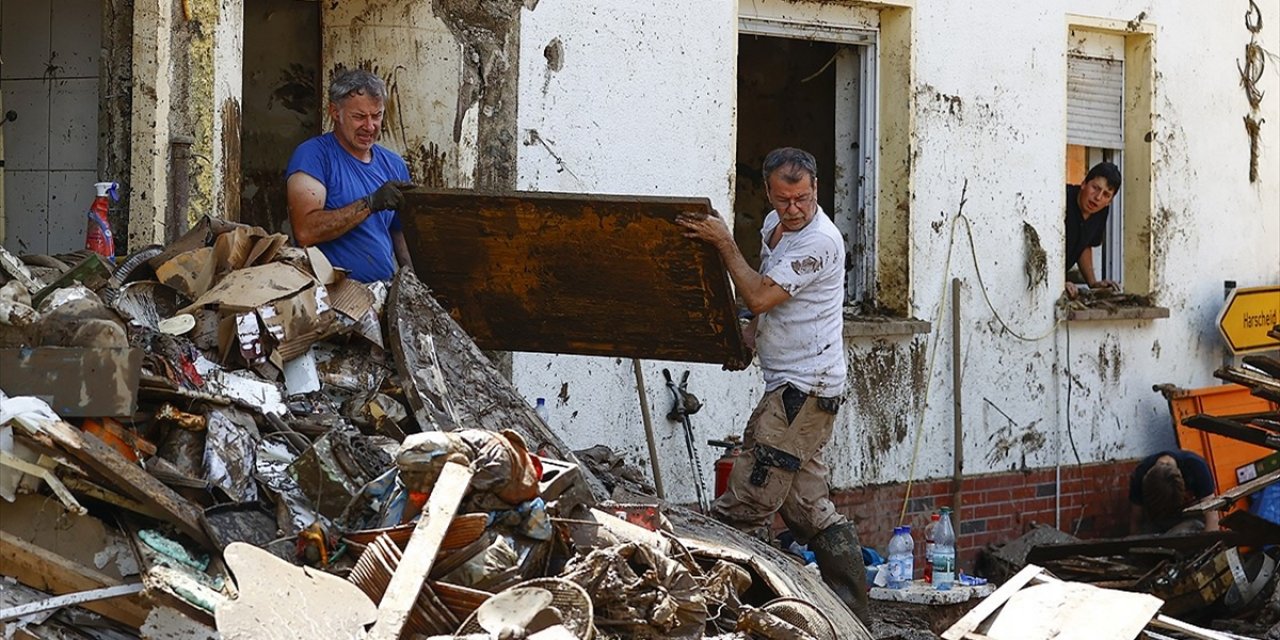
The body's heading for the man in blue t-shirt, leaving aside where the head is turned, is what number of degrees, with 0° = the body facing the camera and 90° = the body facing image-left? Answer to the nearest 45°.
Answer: approximately 315°

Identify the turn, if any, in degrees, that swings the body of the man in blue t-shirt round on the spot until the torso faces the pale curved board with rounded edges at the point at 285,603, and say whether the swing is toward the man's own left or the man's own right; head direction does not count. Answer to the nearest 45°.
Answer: approximately 45° to the man's own right

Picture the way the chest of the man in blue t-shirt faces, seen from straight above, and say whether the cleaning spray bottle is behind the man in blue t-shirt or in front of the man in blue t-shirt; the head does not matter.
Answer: behind

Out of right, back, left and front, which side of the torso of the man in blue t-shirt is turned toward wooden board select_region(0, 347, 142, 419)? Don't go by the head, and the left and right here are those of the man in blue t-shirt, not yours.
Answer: right

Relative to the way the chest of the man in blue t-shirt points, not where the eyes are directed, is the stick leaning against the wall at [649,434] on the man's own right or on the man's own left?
on the man's own left

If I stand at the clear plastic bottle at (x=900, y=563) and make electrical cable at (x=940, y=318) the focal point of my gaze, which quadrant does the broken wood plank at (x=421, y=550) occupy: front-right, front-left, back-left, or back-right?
back-left

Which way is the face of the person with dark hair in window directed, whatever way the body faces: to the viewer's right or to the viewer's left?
to the viewer's left

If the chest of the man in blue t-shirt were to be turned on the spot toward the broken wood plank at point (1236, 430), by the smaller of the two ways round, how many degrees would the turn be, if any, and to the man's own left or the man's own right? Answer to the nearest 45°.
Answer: approximately 45° to the man's own left

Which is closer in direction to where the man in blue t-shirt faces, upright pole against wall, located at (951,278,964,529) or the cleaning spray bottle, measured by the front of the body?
the upright pole against wall

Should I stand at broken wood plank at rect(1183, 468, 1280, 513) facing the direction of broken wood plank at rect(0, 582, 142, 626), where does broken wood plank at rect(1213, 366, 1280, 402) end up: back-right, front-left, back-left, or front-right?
back-right

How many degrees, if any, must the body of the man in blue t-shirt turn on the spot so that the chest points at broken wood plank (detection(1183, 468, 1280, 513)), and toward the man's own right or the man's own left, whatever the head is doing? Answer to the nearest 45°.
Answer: approximately 45° to the man's own left

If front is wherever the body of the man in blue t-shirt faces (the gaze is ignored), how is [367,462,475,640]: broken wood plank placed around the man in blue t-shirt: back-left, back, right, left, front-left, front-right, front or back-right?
front-right

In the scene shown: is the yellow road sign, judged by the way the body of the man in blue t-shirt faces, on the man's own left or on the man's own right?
on the man's own left

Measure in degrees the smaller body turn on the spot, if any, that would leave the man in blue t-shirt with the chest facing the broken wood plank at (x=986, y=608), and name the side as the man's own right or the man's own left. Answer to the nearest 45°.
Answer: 0° — they already face it

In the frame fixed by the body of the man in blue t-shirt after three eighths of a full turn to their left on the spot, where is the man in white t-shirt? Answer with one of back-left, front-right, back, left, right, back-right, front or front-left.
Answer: right
